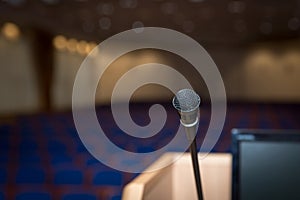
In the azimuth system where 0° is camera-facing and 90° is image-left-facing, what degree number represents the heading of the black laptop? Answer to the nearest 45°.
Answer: approximately 0°

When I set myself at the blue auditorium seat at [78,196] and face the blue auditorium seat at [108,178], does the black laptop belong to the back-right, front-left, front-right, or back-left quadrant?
back-right

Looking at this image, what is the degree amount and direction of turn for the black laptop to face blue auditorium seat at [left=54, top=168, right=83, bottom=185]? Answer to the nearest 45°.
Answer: approximately 135° to its right
